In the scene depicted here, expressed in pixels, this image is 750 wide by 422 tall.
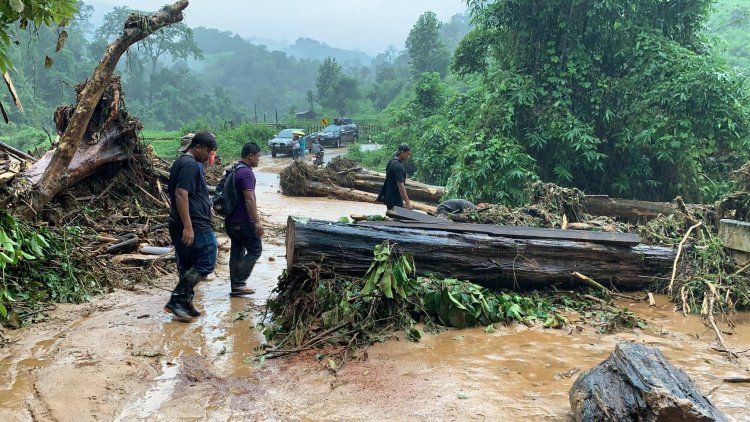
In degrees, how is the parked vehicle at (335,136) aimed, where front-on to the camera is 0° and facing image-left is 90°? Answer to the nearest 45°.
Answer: approximately 45°

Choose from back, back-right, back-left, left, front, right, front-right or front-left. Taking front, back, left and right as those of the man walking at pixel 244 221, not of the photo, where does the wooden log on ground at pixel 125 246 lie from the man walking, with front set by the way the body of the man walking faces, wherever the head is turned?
back-left

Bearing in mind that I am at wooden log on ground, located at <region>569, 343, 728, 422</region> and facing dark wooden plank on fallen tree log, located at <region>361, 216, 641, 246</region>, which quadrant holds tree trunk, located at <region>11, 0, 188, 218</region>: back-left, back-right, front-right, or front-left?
front-left

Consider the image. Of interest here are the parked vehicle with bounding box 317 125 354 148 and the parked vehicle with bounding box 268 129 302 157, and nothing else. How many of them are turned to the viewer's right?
0

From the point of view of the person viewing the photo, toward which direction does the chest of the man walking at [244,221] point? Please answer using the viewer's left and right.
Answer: facing to the right of the viewer

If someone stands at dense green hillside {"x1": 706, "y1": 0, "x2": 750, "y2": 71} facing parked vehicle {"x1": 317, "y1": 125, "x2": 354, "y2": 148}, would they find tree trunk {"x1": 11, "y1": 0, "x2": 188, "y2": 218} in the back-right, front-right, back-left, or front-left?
front-left
